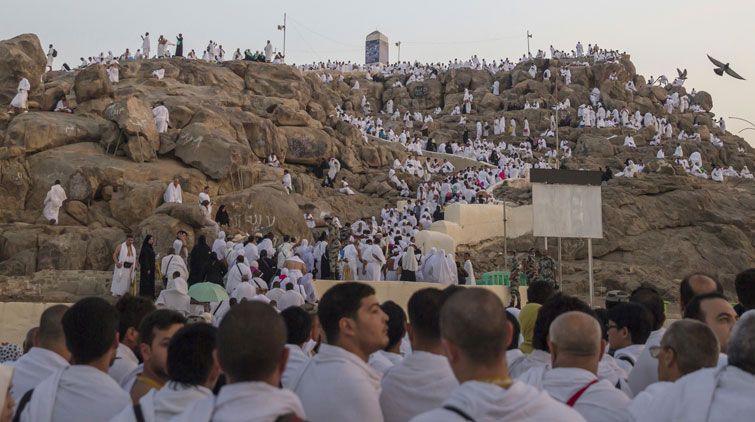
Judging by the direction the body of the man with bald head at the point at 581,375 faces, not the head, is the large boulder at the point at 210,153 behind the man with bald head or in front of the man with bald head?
in front

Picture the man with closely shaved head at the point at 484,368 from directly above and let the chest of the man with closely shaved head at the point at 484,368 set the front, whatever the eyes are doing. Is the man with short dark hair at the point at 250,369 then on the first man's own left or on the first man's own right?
on the first man's own left

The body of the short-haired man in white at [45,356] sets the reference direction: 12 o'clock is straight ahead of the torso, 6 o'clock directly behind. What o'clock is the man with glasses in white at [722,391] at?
the man with glasses in white at [722,391] is roughly at 3 o'clock from the short-haired man in white at [45,356].

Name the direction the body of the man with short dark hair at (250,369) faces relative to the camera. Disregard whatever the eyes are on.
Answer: away from the camera

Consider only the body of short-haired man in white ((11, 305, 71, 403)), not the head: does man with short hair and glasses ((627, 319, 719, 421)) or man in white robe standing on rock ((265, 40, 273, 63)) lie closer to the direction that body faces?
the man in white robe standing on rock

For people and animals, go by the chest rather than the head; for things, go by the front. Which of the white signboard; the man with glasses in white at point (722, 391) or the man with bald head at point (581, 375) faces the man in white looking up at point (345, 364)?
the white signboard

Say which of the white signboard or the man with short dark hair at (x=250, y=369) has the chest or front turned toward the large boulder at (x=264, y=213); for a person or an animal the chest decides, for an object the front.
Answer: the man with short dark hair

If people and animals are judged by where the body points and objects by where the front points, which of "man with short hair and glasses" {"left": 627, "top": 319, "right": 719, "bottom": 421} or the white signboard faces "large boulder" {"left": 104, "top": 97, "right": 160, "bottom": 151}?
the man with short hair and glasses

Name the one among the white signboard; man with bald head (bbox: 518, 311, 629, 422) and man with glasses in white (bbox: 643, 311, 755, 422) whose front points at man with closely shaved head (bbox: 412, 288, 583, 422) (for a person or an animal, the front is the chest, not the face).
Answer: the white signboard

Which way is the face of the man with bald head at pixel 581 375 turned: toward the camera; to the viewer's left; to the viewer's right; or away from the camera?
away from the camera

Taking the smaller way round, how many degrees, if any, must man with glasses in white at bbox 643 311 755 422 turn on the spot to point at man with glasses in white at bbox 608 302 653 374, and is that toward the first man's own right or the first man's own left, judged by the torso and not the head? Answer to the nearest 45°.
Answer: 0° — they already face them

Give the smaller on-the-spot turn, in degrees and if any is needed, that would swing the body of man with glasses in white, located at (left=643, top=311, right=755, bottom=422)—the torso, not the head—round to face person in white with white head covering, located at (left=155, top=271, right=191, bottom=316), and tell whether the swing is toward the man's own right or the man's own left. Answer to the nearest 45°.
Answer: approximately 45° to the man's own left
